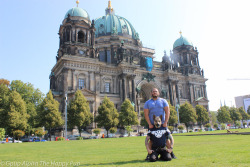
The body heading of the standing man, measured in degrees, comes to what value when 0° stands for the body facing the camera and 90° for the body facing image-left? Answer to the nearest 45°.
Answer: approximately 0°

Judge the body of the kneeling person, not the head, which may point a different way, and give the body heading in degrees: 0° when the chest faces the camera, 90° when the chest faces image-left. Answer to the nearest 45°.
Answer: approximately 0°

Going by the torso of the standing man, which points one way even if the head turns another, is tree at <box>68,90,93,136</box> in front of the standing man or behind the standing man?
behind

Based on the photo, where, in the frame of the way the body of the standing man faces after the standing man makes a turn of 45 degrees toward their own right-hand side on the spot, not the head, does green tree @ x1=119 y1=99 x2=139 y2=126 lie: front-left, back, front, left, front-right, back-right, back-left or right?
back-right

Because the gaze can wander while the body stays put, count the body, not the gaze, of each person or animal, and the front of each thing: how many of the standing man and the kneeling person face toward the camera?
2

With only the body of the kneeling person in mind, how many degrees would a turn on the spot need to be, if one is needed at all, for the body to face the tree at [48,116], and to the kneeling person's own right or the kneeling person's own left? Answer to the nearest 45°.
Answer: approximately 135° to the kneeling person's own right

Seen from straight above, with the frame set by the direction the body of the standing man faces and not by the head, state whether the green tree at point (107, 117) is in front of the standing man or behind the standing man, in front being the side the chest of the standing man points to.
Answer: behind
